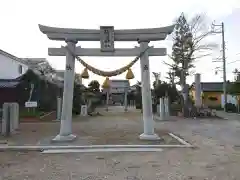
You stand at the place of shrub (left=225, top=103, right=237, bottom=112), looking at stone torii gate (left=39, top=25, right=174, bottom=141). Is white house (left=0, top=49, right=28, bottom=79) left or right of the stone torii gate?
right

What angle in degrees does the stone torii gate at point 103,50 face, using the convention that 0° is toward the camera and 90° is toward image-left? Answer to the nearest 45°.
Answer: approximately 0°

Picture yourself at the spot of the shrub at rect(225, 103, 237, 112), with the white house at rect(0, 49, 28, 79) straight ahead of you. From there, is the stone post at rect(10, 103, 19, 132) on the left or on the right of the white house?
left

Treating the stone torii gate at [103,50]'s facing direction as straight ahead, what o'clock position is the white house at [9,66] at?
The white house is roughly at 5 o'clock from the stone torii gate.

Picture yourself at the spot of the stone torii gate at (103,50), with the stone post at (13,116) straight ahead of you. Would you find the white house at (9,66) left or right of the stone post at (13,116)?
right

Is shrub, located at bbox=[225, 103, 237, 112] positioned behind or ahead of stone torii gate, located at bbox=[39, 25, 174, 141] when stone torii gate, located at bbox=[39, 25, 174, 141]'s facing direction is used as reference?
behind

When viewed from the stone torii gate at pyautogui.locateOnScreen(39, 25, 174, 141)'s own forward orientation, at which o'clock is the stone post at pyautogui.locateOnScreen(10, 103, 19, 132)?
The stone post is roughly at 4 o'clock from the stone torii gate.
